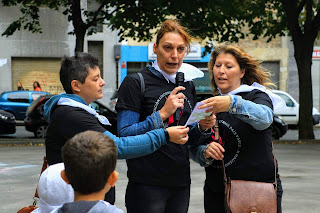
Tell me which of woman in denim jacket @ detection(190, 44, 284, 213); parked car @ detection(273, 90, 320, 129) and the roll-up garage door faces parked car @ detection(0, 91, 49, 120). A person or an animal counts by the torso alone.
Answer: the roll-up garage door

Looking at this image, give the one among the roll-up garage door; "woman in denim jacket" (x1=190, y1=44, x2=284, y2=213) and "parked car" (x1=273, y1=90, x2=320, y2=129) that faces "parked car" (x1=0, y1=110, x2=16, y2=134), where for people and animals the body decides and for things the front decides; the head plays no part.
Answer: the roll-up garage door

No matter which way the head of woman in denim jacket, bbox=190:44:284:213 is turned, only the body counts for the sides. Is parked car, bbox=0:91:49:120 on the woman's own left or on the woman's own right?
on the woman's own right

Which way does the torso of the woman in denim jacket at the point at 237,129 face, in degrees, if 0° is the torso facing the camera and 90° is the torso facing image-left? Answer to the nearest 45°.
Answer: approximately 45°

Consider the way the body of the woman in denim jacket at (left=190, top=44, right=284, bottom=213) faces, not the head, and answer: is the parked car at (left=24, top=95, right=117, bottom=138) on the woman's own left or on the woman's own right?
on the woman's own right

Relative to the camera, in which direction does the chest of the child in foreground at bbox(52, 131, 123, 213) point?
away from the camera
